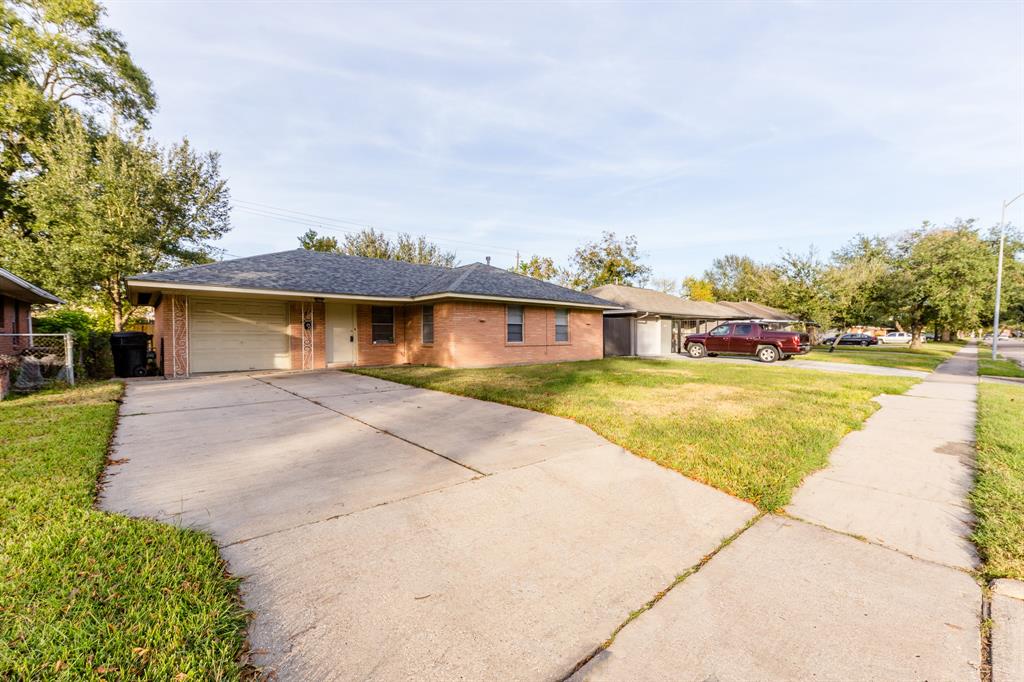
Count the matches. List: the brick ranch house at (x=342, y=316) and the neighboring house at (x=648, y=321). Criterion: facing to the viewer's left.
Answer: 0

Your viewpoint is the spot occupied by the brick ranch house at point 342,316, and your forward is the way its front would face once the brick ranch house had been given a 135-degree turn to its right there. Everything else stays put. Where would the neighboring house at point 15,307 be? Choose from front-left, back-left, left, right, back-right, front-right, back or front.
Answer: front

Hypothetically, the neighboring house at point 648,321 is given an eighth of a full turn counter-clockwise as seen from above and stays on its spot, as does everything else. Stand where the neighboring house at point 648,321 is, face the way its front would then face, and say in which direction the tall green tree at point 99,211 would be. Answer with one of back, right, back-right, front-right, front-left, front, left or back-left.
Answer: back-right

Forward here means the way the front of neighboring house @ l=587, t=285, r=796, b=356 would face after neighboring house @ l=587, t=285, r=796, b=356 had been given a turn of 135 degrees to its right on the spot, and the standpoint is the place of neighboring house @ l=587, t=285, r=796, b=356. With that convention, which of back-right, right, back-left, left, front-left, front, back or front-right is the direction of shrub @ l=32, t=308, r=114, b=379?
front-left

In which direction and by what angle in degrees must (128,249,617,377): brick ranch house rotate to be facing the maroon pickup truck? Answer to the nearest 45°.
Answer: approximately 45° to its left

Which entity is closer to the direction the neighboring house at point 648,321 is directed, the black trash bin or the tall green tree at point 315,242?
the black trash bin

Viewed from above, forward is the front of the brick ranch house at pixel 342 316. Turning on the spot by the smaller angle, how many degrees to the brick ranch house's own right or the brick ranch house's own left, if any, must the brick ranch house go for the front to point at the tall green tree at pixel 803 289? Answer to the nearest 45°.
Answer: approximately 45° to the brick ranch house's own left

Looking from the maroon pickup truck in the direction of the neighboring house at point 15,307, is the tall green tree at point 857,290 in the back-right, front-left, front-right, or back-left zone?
back-right

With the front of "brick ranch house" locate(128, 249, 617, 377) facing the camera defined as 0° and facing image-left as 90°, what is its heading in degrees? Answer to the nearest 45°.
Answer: approximately 315°

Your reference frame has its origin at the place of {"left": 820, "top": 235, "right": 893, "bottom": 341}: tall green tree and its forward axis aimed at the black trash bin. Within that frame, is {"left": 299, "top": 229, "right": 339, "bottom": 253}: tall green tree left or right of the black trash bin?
right

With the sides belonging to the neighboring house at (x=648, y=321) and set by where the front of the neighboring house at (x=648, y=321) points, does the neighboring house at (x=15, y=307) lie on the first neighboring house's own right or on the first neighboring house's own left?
on the first neighboring house's own right

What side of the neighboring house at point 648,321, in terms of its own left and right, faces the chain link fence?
right

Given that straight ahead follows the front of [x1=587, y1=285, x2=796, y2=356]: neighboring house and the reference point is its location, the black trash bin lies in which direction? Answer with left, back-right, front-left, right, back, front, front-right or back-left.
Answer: right

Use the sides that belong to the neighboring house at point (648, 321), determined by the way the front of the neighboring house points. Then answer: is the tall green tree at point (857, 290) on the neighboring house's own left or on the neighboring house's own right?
on the neighboring house's own left

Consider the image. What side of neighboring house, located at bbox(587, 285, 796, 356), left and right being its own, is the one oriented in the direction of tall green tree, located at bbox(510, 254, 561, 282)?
back

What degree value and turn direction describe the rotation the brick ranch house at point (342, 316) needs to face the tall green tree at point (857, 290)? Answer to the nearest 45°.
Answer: approximately 45° to its left

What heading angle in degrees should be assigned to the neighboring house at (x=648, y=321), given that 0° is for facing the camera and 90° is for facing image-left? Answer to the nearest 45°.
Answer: approximately 315°

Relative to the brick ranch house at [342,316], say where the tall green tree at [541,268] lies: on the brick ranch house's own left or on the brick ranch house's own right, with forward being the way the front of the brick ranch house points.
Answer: on the brick ranch house's own left
